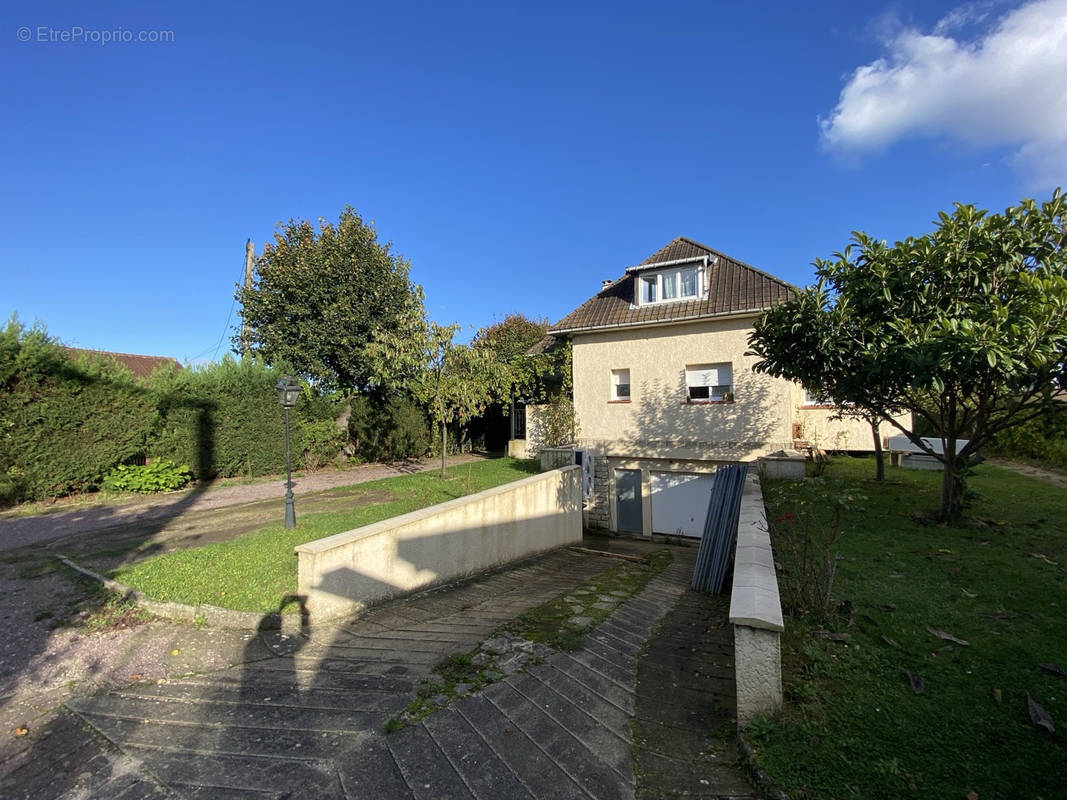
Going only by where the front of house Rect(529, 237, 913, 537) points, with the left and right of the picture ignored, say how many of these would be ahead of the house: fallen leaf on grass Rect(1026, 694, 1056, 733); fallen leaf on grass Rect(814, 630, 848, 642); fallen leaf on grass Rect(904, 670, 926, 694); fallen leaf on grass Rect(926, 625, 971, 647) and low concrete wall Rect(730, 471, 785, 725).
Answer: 5

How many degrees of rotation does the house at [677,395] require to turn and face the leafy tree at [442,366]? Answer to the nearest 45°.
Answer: approximately 45° to its right

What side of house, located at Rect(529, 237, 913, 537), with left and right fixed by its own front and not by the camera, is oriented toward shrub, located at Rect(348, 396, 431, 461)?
right

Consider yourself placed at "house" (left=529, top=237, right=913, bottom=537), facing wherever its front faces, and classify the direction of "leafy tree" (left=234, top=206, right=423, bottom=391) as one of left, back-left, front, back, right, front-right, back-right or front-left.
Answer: right

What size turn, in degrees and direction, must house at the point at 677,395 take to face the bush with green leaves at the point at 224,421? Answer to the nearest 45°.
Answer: approximately 45° to its right

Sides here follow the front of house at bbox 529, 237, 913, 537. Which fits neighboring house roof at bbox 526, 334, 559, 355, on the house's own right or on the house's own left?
on the house's own right

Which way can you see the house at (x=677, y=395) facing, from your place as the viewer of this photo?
facing the viewer

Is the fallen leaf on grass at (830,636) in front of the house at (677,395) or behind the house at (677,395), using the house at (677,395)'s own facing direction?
in front

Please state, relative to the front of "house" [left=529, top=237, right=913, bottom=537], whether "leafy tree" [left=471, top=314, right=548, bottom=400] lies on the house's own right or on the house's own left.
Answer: on the house's own right

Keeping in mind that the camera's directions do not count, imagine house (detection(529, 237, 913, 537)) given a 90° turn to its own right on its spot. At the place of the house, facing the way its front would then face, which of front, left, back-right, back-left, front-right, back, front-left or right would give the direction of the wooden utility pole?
front

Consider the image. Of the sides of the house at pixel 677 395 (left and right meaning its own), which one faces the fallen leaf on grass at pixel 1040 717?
front

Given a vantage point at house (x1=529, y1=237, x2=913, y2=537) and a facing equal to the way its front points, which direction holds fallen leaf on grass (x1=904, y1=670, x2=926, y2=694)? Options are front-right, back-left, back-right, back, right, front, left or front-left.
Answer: front

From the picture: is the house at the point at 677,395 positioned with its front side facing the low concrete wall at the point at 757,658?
yes

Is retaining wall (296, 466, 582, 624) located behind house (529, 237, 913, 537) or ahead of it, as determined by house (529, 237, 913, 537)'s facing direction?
ahead
